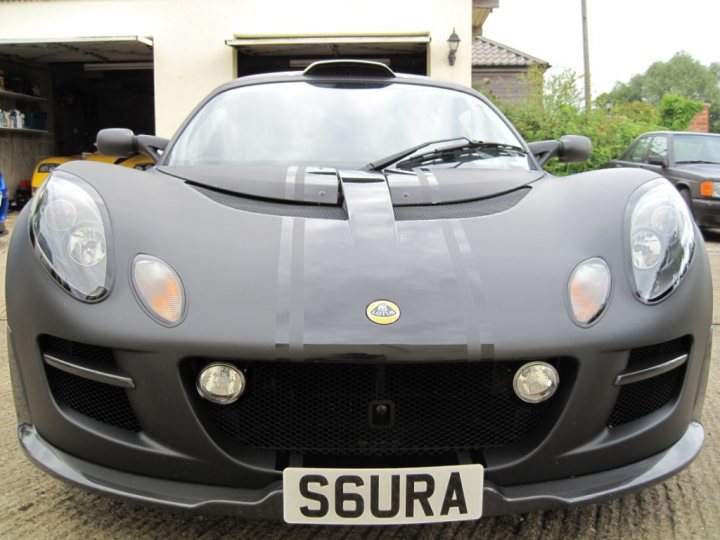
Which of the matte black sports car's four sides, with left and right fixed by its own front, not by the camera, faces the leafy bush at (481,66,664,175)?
back

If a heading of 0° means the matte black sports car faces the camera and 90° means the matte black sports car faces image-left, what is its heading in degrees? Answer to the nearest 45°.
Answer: approximately 0°

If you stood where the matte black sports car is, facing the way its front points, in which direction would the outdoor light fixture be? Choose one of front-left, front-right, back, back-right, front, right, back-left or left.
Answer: back

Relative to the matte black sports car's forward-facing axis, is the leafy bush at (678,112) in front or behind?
behind

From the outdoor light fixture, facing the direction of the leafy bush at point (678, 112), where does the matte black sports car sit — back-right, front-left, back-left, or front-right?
back-right
